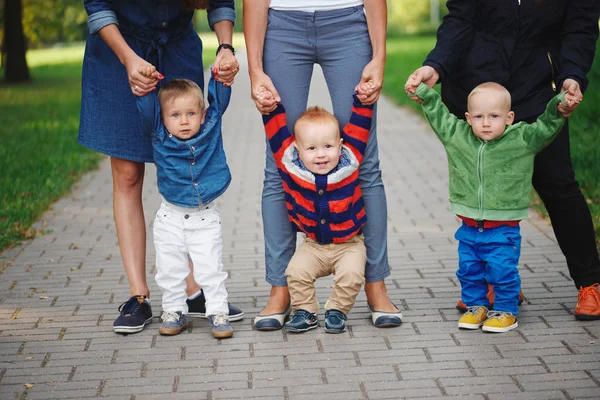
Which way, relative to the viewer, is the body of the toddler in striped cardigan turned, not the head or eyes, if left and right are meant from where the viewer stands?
facing the viewer

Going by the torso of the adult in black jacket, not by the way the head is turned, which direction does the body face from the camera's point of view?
toward the camera

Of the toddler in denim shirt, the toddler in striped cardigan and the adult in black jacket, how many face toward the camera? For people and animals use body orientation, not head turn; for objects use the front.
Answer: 3

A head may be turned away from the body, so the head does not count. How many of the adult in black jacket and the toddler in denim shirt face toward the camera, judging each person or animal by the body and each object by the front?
2

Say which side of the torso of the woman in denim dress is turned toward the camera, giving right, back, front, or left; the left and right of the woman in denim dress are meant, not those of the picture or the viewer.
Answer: front

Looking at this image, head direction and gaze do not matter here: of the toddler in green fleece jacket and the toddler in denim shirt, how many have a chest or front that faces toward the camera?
2
